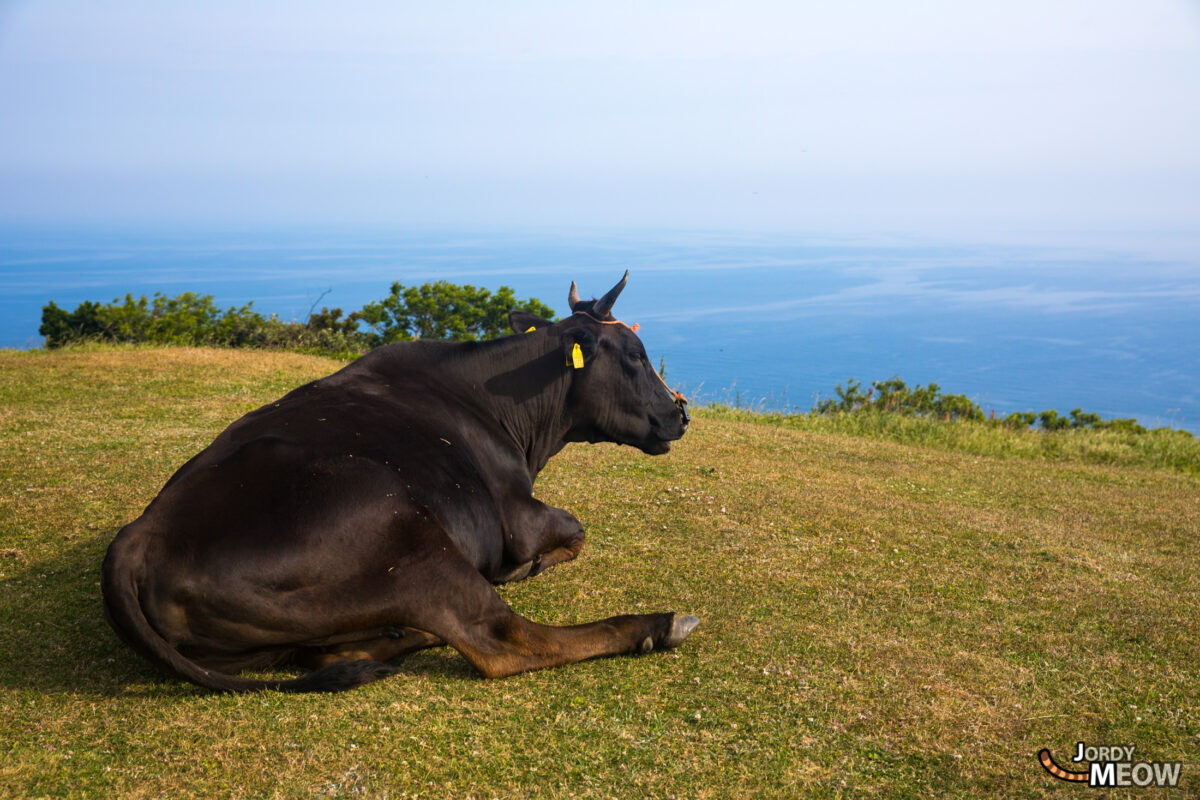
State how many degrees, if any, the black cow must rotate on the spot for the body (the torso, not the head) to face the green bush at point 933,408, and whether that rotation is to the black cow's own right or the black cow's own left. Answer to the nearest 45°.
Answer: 0° — it already faces it

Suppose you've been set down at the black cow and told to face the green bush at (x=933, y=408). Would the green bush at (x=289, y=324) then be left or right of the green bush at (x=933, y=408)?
left

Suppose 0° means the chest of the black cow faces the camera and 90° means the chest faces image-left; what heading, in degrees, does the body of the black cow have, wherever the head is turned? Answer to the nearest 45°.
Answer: approximately 225°

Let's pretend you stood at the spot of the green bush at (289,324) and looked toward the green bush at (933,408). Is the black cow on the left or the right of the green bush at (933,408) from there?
right

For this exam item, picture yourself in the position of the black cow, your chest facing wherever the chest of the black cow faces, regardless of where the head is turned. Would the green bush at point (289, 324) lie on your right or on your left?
on your left
